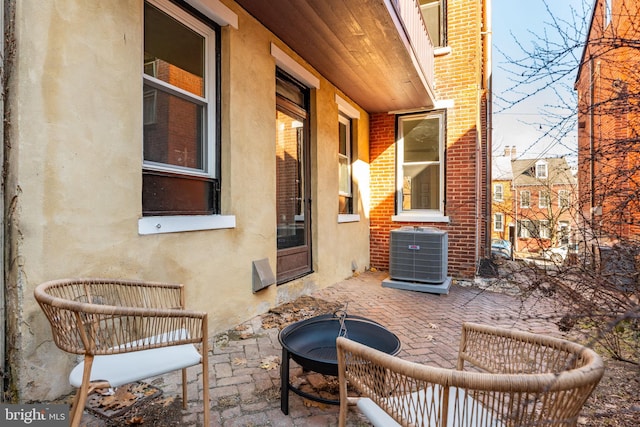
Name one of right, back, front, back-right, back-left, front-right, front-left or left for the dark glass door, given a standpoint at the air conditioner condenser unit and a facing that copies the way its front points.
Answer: front-right

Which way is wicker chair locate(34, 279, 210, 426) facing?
to the viewer's right

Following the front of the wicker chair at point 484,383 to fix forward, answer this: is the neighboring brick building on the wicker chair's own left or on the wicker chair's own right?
on the wicker chair's own right

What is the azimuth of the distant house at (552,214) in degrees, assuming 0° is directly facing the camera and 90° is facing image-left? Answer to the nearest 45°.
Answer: approximately 0°

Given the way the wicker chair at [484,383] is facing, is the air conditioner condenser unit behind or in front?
in front

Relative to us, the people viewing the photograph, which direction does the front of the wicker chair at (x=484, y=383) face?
facing away from the viewer and to the left of the viewer

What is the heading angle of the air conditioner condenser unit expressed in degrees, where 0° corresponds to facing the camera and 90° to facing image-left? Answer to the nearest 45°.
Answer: approximately 0°

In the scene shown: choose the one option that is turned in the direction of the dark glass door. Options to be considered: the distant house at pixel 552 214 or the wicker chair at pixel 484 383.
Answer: the wicker chair
